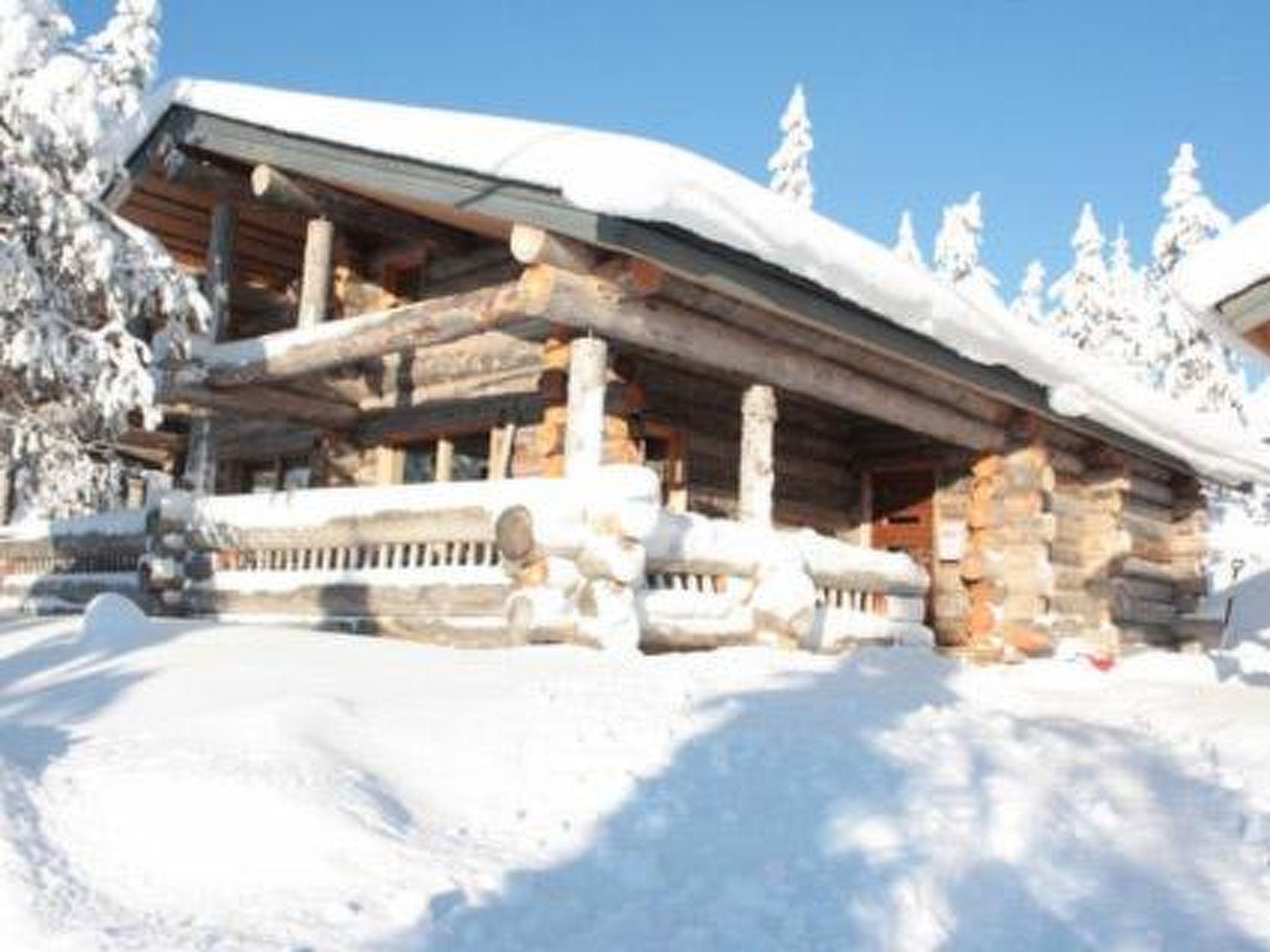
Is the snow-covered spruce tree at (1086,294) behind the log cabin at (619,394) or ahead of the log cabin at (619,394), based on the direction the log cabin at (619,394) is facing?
behind

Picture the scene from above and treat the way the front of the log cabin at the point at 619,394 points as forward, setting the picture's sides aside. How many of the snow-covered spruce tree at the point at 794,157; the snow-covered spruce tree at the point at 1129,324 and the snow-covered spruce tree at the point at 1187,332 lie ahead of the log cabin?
0

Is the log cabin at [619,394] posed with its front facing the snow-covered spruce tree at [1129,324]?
no

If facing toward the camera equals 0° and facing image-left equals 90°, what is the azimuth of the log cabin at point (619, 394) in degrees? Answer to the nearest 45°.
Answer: approximately 45°

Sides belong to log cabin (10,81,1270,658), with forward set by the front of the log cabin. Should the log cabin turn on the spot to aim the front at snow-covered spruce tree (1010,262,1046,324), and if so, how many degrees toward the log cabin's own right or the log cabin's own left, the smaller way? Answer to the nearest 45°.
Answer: approximately 180°

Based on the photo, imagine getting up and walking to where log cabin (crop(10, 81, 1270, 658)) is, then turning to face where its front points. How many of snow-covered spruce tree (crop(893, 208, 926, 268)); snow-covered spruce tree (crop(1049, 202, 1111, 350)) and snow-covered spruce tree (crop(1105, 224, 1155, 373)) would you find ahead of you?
0

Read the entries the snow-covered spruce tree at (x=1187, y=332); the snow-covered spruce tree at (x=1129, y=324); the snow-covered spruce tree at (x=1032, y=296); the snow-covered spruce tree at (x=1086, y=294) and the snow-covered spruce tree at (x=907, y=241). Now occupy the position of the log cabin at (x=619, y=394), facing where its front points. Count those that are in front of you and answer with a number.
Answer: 0

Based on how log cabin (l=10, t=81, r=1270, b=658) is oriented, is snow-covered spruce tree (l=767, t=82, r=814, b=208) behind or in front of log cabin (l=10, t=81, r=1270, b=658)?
behind

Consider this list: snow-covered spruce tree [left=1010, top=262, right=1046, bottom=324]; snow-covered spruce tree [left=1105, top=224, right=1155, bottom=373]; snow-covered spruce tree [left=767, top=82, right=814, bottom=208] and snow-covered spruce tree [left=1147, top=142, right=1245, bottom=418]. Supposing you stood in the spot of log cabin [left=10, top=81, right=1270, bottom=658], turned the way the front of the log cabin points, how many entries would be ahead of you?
0

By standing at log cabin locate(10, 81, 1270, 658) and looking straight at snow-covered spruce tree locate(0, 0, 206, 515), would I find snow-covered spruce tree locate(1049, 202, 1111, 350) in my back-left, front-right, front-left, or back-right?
back-right

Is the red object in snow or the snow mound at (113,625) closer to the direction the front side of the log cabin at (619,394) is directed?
the snow mound

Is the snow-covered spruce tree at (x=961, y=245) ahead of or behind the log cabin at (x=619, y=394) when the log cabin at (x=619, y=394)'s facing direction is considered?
behind

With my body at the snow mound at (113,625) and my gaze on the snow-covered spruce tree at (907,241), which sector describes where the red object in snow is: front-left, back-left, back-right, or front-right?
front-right

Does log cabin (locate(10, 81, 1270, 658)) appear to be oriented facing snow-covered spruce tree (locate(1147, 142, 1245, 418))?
no
